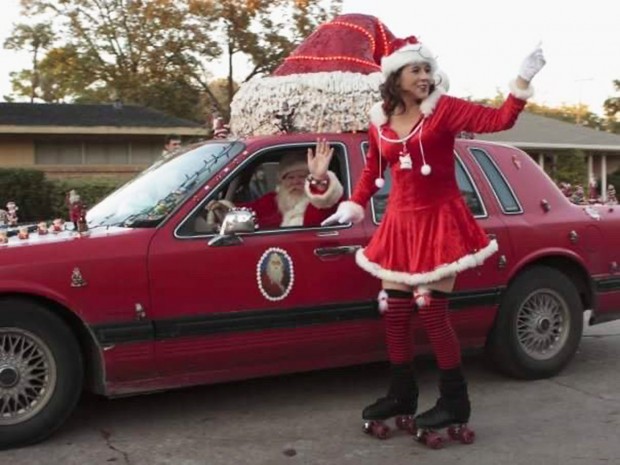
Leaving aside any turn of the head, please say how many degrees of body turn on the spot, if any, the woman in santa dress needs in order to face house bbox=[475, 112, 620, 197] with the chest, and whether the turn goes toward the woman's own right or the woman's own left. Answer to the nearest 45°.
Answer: approximately 135° to the woman's own right

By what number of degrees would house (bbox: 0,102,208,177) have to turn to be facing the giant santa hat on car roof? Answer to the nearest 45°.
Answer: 0° — it already faces it

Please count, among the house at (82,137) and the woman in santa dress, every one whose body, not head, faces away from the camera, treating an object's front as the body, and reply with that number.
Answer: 0

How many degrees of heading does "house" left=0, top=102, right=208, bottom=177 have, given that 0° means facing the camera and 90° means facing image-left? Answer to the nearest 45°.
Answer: approximately 0°

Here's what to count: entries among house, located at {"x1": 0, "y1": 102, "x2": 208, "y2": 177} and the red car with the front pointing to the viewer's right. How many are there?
0

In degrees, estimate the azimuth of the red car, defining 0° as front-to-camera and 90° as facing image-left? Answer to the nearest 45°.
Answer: approximately 45°

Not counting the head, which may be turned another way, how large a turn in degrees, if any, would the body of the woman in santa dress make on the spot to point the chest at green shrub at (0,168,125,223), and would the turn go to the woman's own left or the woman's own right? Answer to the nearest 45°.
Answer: approximately 90° to the woman's own right

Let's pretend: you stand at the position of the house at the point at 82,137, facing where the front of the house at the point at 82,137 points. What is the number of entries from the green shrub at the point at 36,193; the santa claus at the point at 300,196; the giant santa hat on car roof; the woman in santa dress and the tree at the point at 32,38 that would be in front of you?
4
